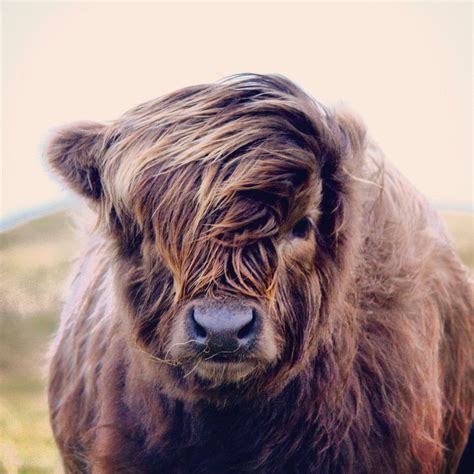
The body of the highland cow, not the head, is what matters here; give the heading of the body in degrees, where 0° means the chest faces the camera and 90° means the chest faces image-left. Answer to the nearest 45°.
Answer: approximately 0°
